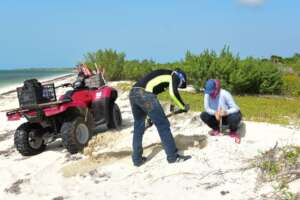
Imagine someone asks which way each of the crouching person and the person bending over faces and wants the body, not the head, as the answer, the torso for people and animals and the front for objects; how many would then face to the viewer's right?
1

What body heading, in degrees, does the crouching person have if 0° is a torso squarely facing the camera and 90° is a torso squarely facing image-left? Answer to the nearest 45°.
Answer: approximately 45°

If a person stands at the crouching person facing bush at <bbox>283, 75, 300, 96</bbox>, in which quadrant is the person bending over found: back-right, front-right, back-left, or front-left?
back-left

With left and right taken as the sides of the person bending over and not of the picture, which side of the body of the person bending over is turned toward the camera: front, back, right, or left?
right

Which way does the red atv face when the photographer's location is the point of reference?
facing away from the viewer and to the right of the viewer

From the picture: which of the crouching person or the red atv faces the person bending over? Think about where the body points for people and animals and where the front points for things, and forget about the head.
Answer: the crouching person

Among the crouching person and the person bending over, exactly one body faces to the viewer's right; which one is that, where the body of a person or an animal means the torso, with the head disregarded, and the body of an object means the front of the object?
the person bending over

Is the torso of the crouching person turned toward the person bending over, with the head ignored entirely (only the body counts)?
yes

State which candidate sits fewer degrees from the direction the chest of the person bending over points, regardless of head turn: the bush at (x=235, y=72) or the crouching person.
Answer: the crouching person

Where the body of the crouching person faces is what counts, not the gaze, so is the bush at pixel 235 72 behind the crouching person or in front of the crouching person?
behind
